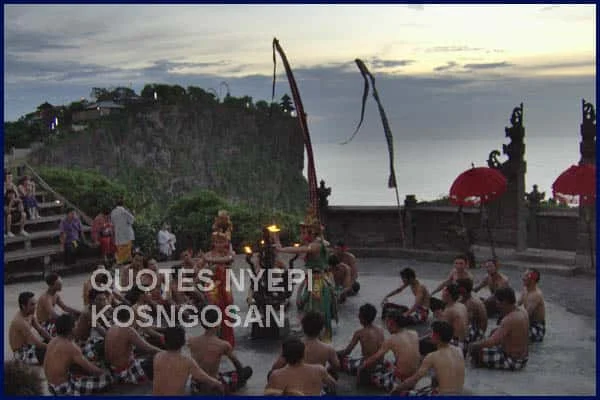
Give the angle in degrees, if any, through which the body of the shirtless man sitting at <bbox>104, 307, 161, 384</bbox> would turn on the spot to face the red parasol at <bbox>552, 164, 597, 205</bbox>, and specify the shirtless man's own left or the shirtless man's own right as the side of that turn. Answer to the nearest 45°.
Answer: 0° — they already face it

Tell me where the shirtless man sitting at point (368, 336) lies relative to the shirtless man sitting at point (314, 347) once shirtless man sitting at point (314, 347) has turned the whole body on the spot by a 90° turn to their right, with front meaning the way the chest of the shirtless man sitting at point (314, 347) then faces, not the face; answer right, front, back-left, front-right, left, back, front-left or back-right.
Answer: front-left

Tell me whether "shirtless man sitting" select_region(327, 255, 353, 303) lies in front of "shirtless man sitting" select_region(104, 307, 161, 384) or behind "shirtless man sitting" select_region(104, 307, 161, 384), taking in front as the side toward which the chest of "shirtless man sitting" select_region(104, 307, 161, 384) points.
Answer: in front

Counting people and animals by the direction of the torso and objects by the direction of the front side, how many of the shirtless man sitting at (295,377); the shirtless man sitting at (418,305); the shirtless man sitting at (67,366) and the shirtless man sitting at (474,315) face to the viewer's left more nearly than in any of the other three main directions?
2

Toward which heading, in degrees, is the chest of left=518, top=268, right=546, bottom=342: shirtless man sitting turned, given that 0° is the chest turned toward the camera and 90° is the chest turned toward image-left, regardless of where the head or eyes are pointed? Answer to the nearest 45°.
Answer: approximately 90°

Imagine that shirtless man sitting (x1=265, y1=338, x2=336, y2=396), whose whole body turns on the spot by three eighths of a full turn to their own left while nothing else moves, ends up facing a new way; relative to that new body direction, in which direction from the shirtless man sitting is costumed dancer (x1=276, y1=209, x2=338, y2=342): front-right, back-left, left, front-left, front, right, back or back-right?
back-right

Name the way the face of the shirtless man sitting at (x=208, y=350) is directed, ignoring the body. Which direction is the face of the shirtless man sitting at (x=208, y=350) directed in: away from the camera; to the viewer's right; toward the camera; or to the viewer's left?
away from the camera

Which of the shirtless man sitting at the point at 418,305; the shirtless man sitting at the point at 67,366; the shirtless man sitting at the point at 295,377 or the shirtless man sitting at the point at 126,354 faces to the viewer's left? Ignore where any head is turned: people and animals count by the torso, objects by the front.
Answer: the shirtless man sitting at the point at 418,305

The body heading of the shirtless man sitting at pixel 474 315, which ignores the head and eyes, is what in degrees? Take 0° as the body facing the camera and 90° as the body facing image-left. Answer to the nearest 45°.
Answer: approximately 90°

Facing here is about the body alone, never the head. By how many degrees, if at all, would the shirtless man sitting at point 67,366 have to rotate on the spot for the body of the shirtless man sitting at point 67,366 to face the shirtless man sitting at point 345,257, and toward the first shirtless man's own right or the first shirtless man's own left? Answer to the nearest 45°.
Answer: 0° — they already face them

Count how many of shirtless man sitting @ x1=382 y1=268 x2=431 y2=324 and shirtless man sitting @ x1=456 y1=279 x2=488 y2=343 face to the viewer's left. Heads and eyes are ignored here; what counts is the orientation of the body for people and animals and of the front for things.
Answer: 2

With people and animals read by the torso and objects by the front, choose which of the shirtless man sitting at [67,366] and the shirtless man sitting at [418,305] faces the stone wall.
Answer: the shirtless man sitting at [67,366]

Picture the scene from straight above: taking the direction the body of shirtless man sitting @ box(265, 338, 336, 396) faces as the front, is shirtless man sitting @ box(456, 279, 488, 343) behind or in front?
in front

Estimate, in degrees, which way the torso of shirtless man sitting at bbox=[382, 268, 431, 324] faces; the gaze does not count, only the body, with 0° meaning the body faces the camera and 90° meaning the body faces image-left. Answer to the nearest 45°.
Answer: approximately 90°

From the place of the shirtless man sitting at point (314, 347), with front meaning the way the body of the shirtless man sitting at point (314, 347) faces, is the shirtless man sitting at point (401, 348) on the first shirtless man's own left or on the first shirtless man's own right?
on the first shirtless man's own right

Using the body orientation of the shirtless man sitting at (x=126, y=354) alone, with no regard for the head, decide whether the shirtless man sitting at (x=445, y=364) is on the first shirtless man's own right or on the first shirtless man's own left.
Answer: on the first shirtless man's own right
